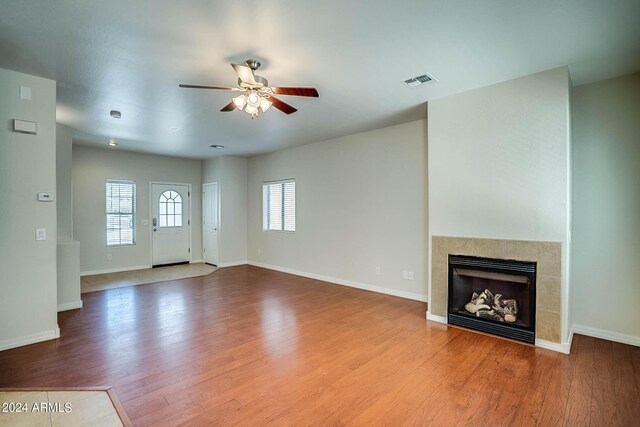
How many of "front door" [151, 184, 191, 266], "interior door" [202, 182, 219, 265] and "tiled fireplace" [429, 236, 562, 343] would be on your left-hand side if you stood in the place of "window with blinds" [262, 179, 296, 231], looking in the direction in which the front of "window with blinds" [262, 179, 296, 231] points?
1

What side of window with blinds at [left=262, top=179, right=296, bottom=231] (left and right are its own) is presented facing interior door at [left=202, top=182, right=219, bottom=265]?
right

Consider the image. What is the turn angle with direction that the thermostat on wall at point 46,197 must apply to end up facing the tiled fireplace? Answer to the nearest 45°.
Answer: approximately 45° to its left

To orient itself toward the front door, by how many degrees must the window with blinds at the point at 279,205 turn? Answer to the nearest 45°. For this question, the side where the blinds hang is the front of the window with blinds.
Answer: approximately 45° to its right

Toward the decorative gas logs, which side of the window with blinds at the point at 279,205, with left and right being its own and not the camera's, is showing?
left

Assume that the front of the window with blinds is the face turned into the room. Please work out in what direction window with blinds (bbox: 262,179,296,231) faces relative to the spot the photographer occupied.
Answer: facing the viewer and to the left of the viewer

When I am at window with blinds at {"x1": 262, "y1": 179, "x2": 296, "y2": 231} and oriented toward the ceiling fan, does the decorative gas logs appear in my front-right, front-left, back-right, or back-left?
front-left

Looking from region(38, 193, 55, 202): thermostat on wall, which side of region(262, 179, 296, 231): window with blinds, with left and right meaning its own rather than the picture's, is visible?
front

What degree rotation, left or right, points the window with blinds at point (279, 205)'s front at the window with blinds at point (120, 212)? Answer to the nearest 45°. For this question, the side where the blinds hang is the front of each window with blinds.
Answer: approximately 45° to its right

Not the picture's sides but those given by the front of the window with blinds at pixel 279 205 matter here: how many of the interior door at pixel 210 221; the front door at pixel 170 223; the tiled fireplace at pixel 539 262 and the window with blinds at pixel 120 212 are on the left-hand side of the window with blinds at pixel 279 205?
1

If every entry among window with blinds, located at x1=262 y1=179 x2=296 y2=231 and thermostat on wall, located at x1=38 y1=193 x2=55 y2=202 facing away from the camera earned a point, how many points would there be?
0

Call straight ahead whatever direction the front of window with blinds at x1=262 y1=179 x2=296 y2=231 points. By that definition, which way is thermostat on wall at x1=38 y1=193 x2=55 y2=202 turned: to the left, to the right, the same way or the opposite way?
to the left

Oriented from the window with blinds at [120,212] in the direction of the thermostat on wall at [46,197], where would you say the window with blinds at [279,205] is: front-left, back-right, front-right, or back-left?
front-left

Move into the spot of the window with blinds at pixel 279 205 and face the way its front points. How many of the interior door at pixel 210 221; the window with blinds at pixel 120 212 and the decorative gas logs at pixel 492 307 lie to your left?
1
